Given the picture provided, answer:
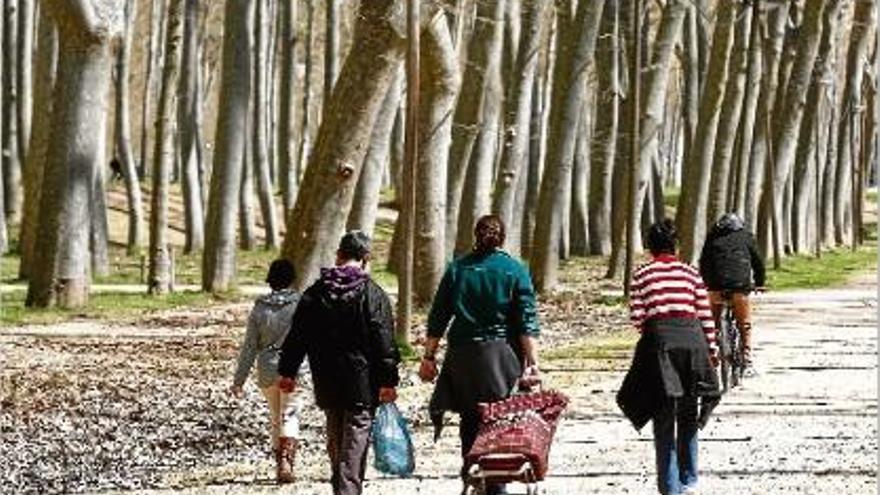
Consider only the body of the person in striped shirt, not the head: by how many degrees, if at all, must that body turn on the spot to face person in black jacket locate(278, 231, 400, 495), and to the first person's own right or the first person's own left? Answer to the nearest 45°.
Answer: approximately 135° to the first person's own left

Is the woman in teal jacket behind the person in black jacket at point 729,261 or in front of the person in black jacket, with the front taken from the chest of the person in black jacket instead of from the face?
behind

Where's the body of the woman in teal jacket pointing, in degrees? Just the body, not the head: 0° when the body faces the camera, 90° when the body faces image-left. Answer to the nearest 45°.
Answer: approximately 180°

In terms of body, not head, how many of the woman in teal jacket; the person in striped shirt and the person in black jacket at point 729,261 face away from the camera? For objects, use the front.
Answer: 3

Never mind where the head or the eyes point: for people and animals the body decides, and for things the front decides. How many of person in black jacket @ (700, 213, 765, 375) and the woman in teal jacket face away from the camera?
2

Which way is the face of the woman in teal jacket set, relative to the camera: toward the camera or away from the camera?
away from the camera

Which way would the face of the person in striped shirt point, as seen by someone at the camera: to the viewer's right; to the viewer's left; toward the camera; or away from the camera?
away from the camera

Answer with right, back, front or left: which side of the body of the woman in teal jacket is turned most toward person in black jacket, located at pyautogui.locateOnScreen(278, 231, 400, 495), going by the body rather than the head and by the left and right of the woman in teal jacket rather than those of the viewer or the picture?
left

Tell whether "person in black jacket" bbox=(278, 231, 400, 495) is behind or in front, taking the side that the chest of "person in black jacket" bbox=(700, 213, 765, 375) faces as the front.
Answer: behind

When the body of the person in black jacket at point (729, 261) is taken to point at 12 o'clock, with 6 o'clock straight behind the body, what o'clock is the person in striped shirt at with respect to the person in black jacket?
The person in striped shirt is roughly at 6 o'clock from the person in black jacket.

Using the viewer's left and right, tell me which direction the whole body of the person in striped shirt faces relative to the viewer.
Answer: facing away from the viewer

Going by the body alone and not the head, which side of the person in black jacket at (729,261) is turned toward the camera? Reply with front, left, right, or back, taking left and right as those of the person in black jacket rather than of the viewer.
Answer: back
